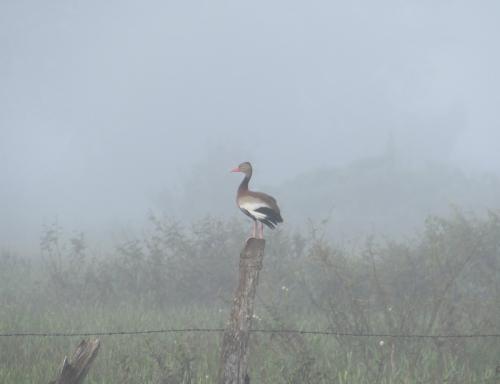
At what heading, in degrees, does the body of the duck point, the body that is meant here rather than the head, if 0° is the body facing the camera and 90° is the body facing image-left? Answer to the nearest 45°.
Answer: approximately 90°
